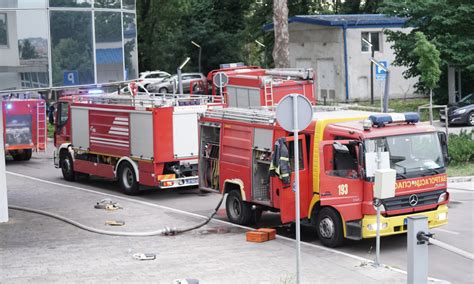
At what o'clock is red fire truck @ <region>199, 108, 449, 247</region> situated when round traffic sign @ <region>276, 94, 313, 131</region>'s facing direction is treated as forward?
The red fire truck is roughly at 1 o'clock from the round traffic sign.

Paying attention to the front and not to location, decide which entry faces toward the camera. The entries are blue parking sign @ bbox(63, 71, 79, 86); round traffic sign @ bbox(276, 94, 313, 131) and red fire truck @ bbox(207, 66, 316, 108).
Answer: the blue parking sign

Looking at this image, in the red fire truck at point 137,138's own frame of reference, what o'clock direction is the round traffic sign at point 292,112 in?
The round traffic sign is roughly at 7 o'clock from the red fire truck.

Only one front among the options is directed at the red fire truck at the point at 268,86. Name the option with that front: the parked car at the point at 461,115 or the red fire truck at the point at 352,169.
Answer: the parked car

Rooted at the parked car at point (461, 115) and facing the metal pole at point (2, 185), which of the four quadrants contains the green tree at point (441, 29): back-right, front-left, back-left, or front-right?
back-right

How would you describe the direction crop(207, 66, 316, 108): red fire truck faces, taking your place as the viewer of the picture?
facing away from the viewer and to the left of the viewer

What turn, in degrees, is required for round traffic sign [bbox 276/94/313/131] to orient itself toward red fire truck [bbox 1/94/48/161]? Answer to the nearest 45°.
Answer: approximately 45° to its left

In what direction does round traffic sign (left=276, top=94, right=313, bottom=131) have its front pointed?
away from the camera

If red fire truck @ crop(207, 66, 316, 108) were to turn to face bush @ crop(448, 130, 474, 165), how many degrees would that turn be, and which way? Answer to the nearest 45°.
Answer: approximately 180°
